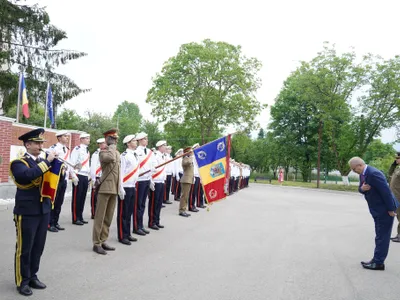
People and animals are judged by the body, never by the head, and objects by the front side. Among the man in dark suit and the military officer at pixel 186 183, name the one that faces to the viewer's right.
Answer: the military officer

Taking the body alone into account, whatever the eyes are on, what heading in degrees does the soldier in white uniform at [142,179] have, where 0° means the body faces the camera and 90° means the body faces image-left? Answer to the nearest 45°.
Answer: approximately 315°

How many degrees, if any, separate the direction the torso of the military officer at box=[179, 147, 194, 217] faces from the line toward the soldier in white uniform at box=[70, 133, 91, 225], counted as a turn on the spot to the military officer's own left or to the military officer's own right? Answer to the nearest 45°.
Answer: approximately 135° to the military officer's own right

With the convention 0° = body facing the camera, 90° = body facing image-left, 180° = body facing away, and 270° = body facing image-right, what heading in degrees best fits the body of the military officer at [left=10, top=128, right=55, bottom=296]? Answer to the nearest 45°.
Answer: approximately 315°

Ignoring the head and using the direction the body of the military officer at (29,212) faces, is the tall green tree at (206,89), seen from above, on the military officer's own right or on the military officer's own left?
on the military officer's own left

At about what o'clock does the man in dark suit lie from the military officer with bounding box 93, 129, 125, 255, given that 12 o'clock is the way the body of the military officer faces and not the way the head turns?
The man in dark suit is roughly at 11 o'clock from the military officer.

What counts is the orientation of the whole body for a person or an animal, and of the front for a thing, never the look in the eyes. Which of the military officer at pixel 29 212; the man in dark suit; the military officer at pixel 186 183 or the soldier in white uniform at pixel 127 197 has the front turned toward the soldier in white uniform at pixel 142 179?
the man in dark suit

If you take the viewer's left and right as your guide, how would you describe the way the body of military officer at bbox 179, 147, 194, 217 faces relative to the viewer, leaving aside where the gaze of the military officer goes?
facing to the right of the viewer

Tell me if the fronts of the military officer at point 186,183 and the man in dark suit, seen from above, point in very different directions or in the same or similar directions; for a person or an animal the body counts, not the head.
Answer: very different directions

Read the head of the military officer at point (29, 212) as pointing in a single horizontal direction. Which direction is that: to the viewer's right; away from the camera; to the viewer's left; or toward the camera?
to the viewer's right

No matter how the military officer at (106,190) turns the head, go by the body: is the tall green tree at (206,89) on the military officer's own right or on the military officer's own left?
on the military officer's own left

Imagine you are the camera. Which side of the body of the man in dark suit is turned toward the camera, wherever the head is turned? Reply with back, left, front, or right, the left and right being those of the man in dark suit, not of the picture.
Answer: left

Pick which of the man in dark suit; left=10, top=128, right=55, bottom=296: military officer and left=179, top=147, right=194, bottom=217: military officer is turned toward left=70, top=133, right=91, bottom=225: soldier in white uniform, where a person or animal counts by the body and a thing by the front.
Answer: the man in dark suit

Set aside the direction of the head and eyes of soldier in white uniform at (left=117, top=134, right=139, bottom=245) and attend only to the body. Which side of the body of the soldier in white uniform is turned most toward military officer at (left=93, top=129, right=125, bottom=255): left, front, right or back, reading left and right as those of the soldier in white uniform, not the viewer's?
right

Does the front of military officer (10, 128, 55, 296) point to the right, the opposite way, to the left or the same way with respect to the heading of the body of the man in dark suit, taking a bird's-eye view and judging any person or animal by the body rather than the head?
the opposite way

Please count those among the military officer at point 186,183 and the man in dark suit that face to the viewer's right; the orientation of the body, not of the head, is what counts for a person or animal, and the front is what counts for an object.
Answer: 1
